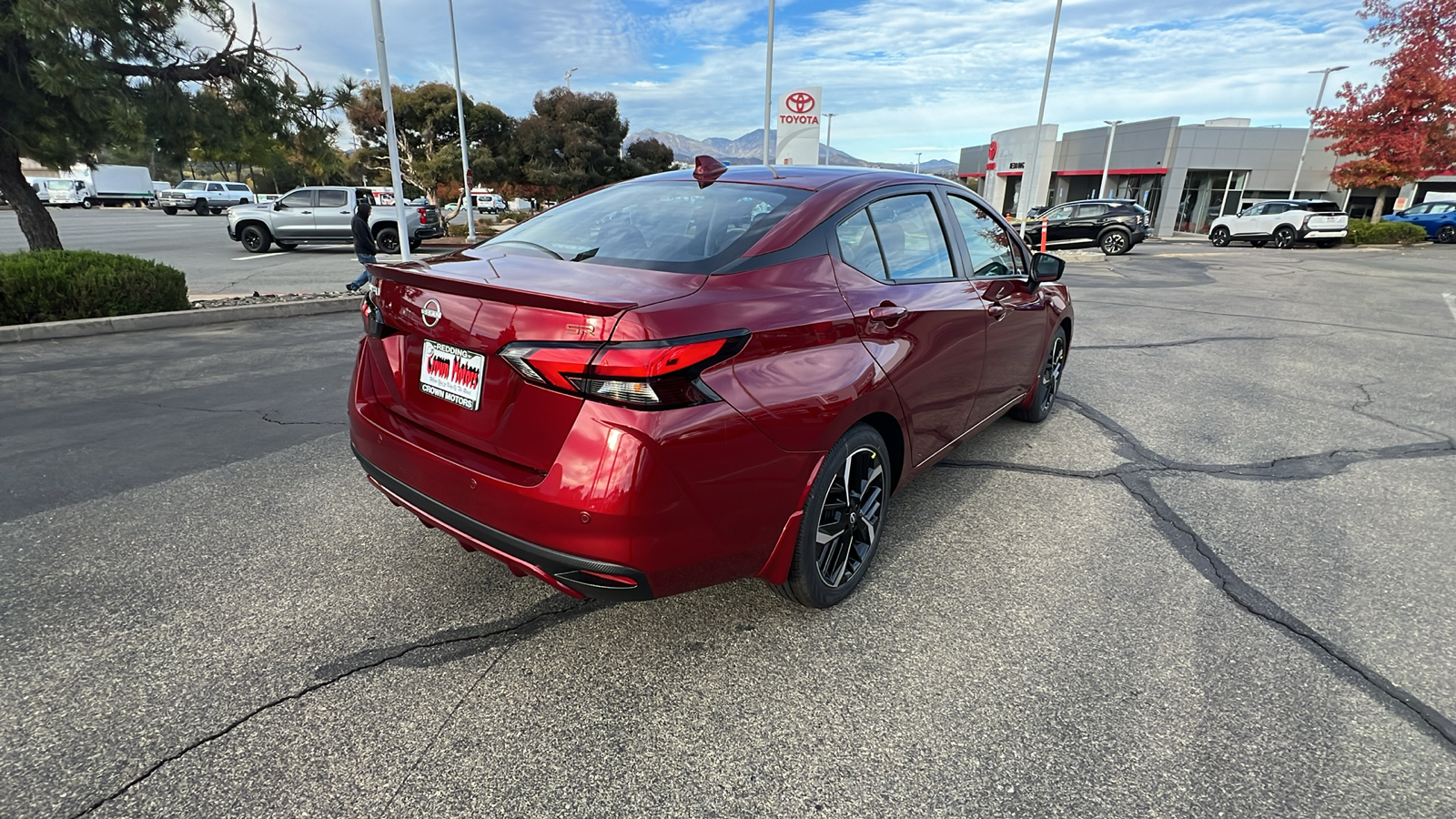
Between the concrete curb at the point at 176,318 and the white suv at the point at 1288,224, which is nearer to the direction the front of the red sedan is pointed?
the white suv

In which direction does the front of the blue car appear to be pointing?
to the viewer's left

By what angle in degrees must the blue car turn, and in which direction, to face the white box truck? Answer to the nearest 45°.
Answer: approximately 45° to its left

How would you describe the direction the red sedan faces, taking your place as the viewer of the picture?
facing away from the viewer and to the right of the viewer

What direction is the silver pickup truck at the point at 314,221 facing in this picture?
to the viewer's left

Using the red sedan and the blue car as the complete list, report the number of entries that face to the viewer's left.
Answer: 1

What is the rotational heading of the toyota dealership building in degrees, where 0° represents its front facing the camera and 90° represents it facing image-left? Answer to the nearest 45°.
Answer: approximately 45°

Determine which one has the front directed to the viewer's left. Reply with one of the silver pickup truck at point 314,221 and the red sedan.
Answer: the silver pickup truck

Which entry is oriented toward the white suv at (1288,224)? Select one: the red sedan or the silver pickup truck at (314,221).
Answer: the red sedan

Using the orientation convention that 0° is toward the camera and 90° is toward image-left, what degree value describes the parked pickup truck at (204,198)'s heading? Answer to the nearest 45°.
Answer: approximately 45°

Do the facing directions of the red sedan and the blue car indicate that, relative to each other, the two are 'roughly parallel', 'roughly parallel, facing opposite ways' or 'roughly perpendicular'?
roughly perpendicular

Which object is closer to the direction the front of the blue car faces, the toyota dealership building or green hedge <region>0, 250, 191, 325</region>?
the toyota dealership building

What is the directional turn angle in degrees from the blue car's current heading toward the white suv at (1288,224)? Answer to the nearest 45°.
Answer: approximately 45° to its left

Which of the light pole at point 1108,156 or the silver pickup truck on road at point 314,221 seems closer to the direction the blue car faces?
the light pole

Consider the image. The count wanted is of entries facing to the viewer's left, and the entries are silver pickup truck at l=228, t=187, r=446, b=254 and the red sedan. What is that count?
1

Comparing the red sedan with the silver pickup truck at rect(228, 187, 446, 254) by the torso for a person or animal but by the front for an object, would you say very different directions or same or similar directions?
very different directions
